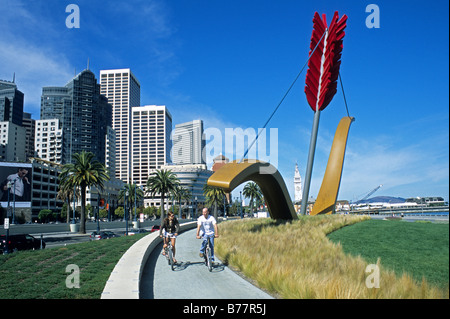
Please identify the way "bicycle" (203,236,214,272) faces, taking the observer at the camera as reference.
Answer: facing the viewer

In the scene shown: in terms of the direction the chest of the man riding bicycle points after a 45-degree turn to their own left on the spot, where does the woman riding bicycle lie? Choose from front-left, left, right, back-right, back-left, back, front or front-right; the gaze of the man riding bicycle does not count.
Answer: back

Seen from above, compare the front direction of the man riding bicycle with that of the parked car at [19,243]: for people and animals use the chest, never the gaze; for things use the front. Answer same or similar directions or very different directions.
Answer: very different directions

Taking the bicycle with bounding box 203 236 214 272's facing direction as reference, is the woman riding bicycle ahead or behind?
behind

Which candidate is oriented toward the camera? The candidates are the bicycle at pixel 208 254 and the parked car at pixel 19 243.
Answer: the bicycle

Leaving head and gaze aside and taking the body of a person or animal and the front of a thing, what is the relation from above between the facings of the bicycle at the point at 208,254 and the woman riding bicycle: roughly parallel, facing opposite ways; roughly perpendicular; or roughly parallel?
roughly parallel

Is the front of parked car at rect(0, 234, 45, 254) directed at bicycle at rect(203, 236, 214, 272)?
no

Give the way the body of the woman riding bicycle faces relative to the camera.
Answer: toward the camera

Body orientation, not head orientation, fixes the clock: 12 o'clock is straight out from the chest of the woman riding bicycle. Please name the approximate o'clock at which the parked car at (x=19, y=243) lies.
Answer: The parked car is roughly at 5 o'clock from the woman riding bicycle.

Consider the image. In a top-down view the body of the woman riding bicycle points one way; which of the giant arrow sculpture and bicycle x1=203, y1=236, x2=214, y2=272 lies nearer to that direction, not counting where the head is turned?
the bicycle

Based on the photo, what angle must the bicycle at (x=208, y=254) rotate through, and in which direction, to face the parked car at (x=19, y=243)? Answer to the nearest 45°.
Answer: approximately 135° to its right

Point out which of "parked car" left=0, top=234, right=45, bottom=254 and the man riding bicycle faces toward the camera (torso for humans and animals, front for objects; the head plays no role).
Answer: the man riding bicycle

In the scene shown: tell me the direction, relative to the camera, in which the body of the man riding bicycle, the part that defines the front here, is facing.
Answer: toward the camera
